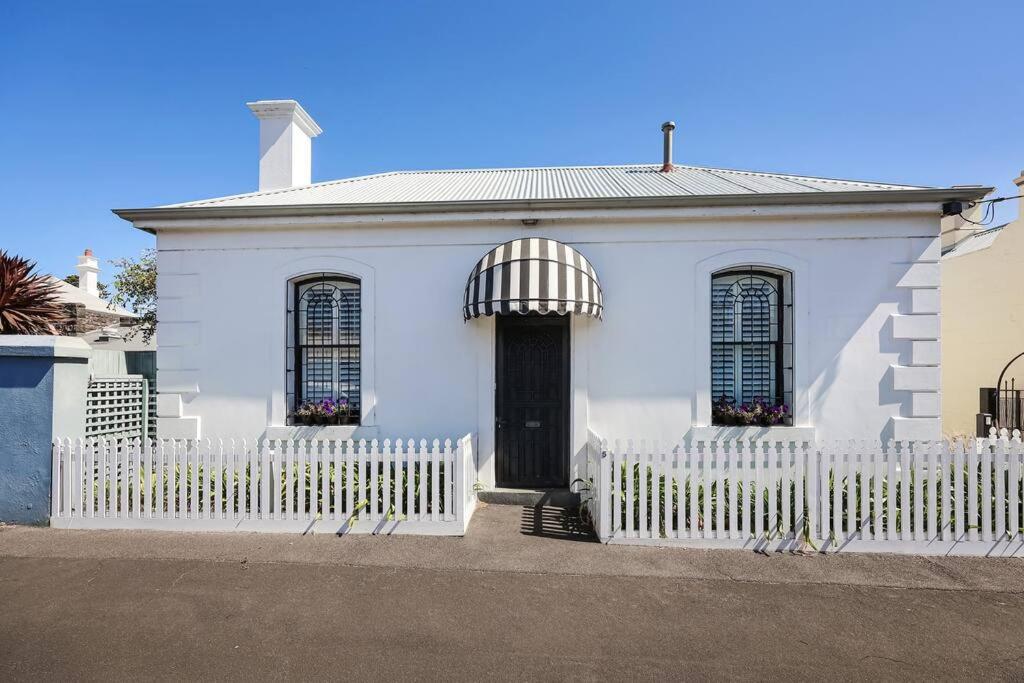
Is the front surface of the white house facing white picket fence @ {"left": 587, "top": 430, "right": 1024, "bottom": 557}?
no

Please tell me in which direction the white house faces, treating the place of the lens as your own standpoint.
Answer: facing the viewer

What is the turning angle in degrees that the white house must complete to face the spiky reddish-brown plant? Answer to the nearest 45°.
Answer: approximately 90° to its right

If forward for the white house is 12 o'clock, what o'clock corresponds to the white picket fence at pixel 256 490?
The white picket fence is roughly at 2 o'clock from the white house.

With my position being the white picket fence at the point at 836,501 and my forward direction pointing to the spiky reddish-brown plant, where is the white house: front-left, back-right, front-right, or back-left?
front-right

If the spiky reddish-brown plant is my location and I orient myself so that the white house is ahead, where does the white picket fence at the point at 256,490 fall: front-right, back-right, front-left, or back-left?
front-right

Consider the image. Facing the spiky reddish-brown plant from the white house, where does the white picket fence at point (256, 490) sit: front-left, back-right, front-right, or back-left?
front-left
